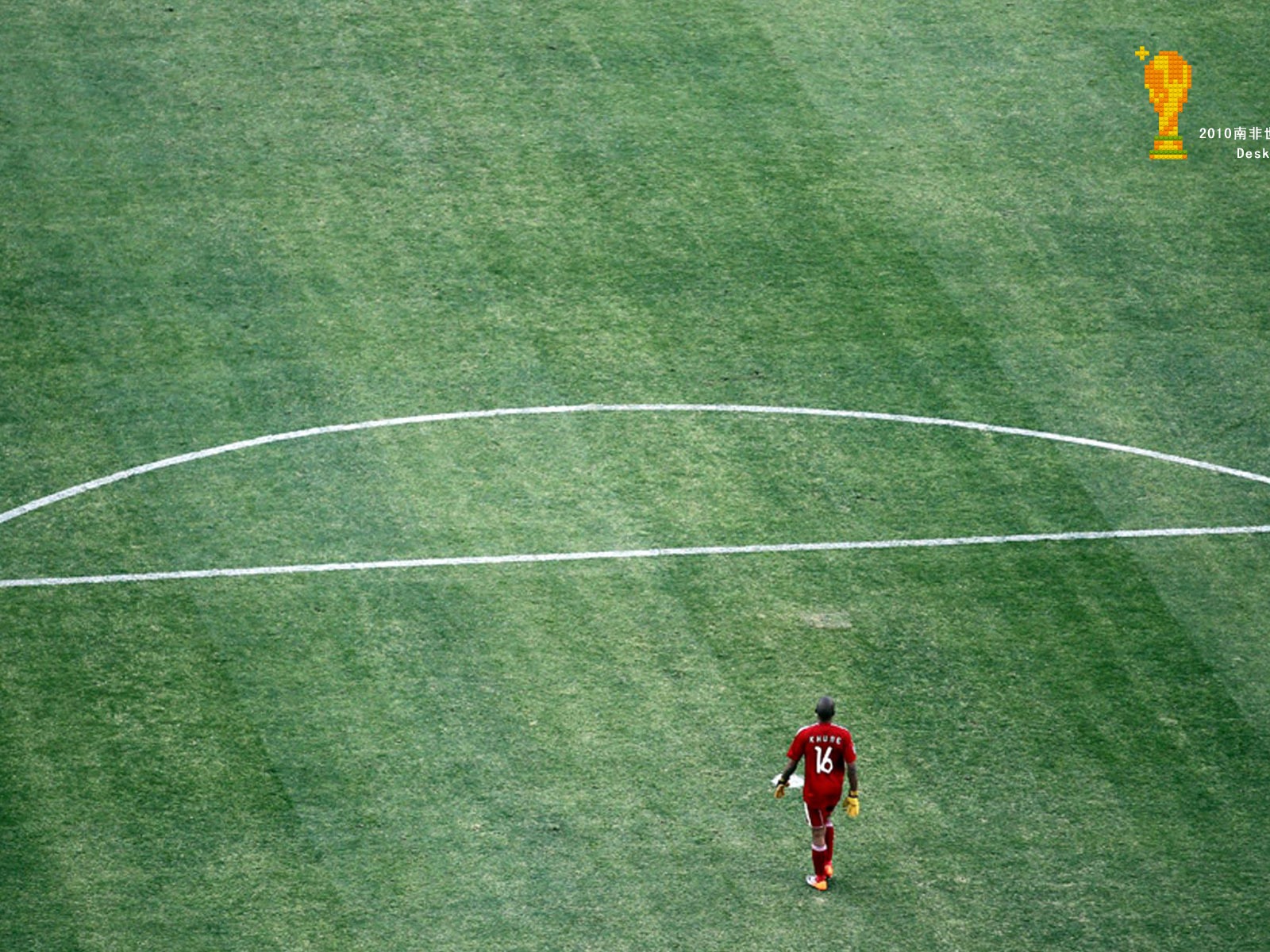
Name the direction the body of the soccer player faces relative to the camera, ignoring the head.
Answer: away from the camera

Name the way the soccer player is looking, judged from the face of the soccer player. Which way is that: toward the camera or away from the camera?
away from the camera
